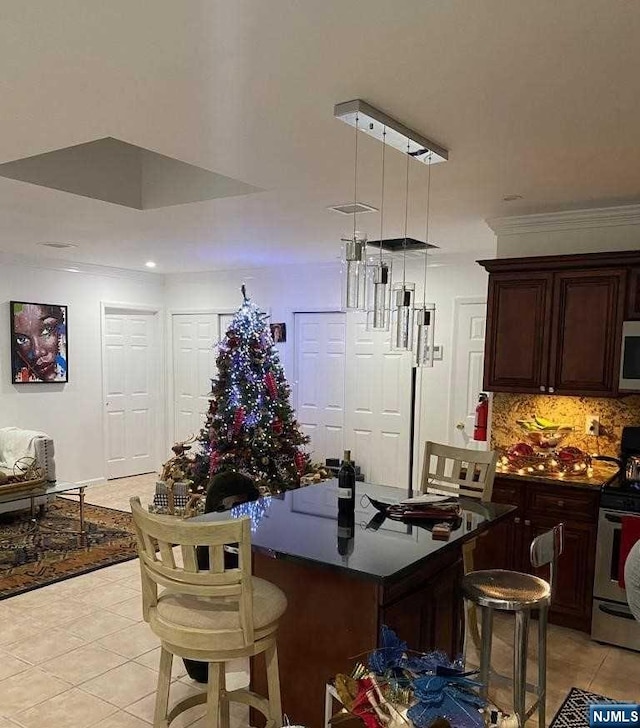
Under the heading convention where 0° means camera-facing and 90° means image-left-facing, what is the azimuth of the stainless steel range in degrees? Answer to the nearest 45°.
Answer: approximately 45°

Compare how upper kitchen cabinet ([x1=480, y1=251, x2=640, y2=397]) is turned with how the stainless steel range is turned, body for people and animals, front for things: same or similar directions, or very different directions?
same or similar directions

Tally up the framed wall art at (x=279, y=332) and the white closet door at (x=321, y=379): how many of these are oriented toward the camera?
2

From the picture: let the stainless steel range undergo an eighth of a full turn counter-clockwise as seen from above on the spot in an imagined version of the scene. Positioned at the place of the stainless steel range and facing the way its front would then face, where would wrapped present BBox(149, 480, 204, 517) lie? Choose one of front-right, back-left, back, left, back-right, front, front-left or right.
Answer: right

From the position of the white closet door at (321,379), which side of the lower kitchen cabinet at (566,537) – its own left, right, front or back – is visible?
right

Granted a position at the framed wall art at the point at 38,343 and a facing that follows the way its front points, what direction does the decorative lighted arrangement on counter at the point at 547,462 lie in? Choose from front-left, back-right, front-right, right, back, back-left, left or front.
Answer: front

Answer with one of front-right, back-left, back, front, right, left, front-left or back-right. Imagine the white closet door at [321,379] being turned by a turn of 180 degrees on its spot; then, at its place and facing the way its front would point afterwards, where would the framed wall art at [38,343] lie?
left

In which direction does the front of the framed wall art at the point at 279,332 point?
toward the camera

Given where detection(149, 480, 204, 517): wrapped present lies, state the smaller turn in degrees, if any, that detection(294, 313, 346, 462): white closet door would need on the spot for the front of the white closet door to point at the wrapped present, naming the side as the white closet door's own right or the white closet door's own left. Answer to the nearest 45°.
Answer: approximately 45° to the white closet door's own right

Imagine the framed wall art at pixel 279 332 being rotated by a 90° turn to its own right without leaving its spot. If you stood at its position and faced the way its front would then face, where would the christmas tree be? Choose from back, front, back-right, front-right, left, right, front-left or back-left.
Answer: left

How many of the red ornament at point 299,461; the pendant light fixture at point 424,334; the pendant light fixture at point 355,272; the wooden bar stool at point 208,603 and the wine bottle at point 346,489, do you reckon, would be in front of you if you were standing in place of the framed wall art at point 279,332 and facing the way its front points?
5

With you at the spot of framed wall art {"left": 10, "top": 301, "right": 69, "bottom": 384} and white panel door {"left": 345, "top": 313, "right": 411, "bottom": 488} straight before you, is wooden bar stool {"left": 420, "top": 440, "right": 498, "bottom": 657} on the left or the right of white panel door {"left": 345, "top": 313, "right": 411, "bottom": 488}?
right

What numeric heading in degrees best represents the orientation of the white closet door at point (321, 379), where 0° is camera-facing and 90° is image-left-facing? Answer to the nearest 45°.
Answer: approximately 0°

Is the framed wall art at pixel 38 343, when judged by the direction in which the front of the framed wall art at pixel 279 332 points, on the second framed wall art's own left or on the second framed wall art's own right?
on the second framed wall art's own right
